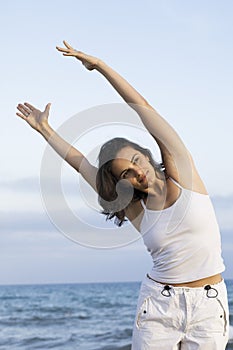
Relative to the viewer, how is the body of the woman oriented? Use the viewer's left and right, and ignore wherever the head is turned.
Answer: facing the viewer
